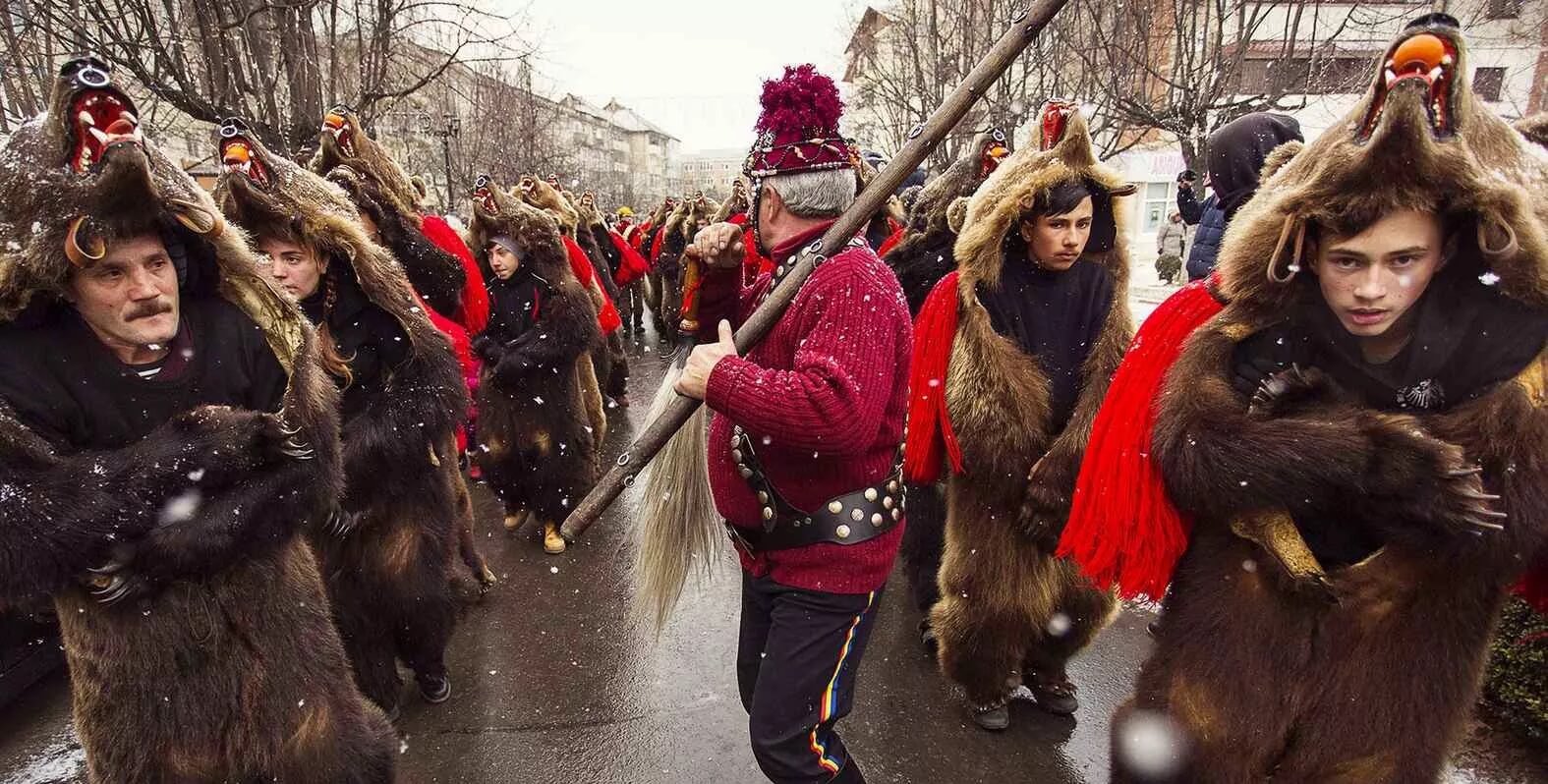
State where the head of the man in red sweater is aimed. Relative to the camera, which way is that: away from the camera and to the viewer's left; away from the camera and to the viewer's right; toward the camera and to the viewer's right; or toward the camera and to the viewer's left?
away from the camera and to the viewer's left

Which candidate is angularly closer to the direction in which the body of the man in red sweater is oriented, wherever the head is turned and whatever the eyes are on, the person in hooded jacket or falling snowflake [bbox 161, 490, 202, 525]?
the falling snowflake

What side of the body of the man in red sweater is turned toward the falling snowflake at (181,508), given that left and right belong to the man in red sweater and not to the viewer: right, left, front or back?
front

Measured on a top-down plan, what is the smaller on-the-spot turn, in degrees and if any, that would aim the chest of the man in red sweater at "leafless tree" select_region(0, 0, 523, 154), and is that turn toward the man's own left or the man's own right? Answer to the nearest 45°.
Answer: approximately 45° to the man's own right

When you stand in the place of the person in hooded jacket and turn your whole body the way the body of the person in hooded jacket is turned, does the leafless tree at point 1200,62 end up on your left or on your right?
on your right

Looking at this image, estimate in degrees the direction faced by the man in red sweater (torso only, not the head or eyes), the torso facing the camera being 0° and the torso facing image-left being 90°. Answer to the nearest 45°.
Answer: approximately 90°

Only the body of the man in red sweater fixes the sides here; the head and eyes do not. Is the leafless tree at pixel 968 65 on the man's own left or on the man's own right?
on the man's own right
